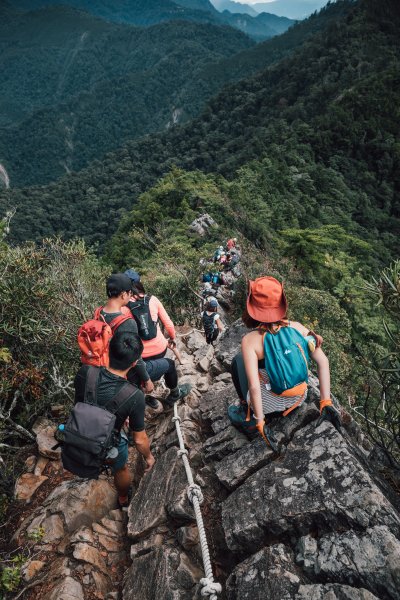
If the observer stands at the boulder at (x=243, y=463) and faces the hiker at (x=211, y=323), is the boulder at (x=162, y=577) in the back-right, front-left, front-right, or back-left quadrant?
back-left

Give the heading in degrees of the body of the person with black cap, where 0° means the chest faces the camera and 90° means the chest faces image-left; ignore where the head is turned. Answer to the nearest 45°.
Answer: approximately 225°

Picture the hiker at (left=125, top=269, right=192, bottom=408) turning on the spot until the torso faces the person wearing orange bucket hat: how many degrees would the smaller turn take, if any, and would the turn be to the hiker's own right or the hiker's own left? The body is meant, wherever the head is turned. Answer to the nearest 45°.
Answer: approximately 90° to the hiker's own right

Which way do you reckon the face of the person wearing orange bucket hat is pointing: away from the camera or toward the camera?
away from the camera

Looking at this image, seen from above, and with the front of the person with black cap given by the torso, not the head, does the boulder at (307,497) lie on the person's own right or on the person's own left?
on the person's own right

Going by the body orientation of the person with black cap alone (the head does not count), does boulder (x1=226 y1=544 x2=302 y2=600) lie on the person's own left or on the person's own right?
on the person's own right

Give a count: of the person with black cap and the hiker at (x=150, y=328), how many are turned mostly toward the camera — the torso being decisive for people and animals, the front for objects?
0

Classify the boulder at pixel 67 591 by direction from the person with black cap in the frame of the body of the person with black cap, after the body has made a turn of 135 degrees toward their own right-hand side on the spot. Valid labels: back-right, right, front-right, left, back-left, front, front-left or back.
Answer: front

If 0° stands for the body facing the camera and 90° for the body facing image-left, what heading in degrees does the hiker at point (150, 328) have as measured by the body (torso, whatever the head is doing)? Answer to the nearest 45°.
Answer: approximately 225°

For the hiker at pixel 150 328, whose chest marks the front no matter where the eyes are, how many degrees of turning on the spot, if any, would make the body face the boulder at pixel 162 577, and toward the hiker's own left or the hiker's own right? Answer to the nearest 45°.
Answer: approximately 135° to the hiker's own right
